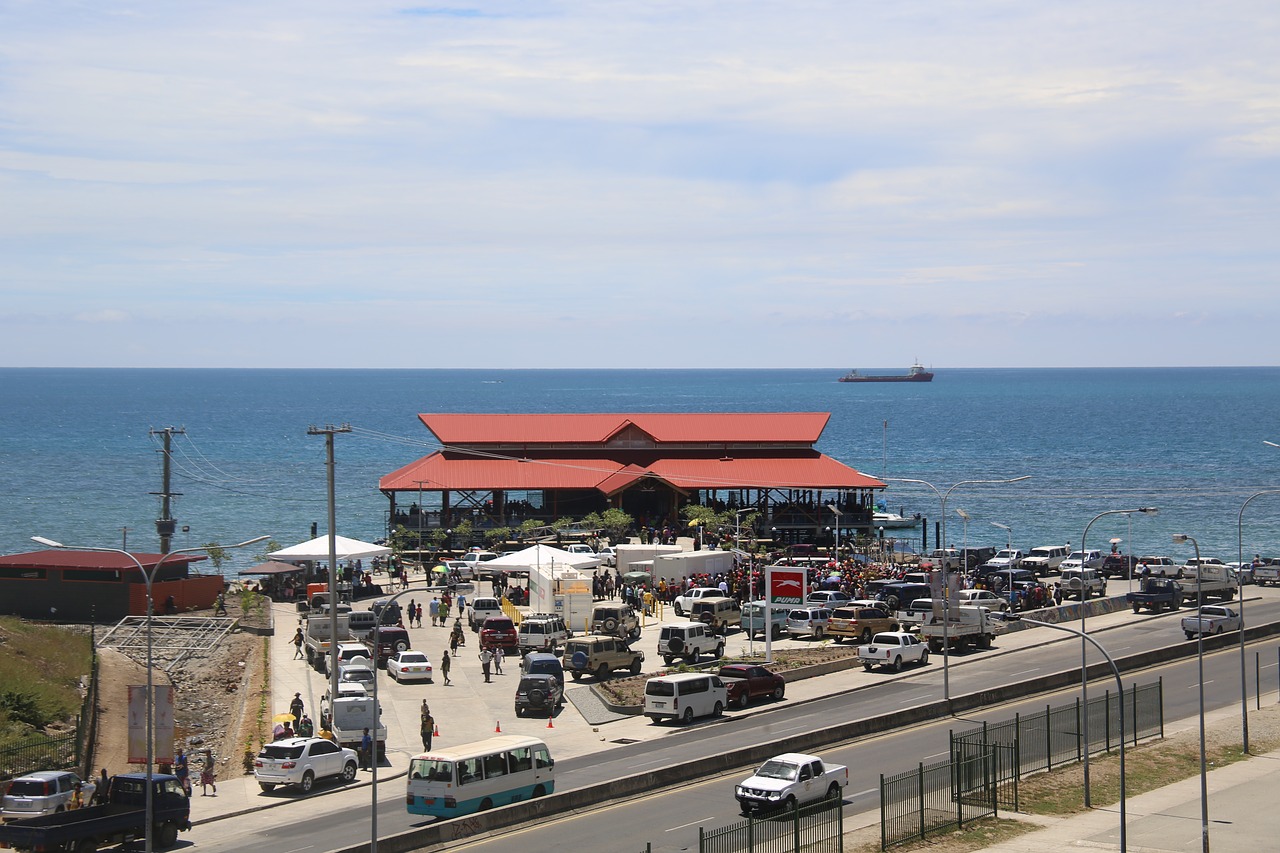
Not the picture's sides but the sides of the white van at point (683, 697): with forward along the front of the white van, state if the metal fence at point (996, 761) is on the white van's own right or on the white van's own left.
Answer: on the white van's own right

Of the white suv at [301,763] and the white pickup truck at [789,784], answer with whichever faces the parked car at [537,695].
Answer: the white suv

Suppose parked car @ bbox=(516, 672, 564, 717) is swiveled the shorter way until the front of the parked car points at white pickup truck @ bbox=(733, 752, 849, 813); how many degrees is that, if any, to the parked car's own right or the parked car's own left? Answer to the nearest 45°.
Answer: approximately 135° to the parked car's own right

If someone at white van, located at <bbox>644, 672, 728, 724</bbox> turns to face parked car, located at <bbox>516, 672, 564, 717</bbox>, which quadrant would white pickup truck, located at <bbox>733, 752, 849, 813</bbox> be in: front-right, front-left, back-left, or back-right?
back-left

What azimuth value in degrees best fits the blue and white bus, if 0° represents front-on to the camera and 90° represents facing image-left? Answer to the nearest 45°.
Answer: approximately 225°

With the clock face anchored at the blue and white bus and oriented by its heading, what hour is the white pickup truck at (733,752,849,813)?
The white pickup truck is roughly at 2 o'clock from the blue and white bus.

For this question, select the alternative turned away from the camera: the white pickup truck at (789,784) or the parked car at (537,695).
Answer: the parked car

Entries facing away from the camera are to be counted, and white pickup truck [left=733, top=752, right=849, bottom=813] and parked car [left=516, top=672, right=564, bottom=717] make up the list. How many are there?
1

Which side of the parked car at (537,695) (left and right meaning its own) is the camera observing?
back

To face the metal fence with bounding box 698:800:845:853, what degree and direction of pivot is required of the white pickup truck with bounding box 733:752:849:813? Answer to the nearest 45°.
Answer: approximately 45° to its left
